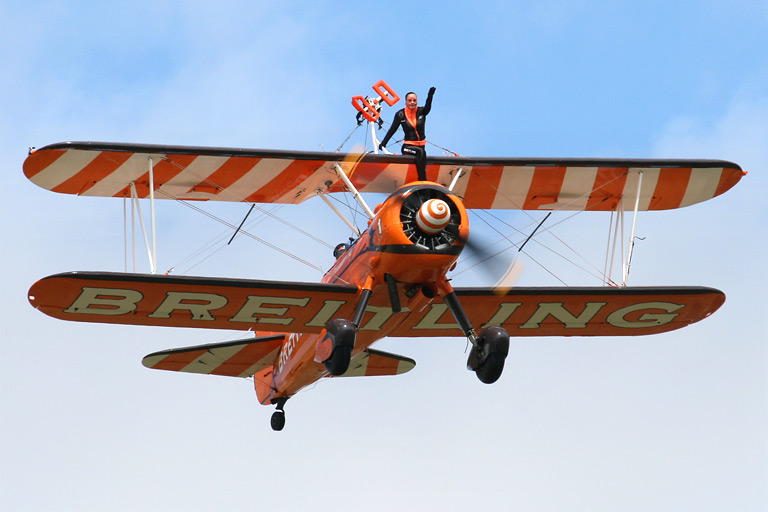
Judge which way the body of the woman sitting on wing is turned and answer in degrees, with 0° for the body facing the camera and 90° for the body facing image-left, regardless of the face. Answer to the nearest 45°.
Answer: approximately 0°
